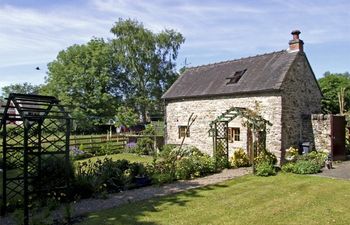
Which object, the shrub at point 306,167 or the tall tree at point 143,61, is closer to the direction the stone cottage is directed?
the shrub

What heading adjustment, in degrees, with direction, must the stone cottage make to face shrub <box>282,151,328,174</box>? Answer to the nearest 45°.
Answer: approximately 90° to its left

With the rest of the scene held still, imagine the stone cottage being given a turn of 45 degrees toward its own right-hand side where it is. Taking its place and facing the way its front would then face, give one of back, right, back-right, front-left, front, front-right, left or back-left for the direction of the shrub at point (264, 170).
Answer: left

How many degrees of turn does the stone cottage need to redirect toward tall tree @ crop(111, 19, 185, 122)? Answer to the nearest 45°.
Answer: approximately 90° to its right

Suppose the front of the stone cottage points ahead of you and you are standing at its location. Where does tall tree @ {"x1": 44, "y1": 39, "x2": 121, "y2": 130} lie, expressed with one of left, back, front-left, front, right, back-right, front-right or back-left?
right

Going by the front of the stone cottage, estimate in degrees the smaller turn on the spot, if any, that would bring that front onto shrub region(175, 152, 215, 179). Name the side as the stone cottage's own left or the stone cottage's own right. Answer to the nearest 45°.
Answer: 0° — it already faces it

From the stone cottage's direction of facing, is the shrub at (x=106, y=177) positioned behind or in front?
in front

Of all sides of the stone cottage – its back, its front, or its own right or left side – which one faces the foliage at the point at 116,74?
right

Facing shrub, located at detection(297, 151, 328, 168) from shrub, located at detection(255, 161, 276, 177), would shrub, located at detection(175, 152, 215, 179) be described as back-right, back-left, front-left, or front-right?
back-left

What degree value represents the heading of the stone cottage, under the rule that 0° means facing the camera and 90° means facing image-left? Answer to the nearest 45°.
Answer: approximately 45°
